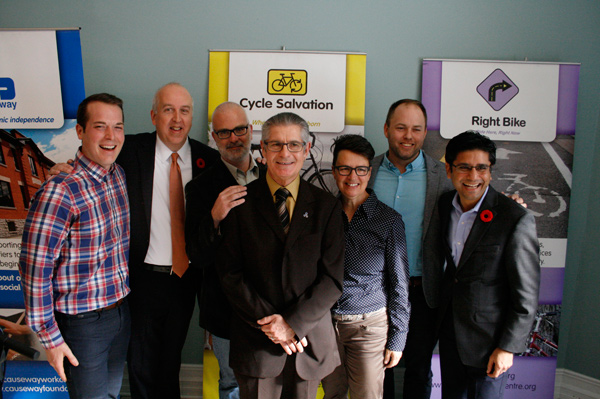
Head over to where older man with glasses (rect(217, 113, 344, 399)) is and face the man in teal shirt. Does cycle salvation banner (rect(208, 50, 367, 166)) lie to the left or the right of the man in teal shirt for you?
left

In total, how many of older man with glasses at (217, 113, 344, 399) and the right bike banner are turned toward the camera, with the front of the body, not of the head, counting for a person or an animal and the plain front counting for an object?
2

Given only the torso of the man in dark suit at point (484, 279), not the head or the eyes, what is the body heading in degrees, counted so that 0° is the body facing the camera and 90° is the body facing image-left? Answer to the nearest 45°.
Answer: approximately 45°

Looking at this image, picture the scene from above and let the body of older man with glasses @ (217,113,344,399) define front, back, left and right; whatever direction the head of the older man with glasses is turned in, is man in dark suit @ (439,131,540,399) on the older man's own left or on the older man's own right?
on the older man's own left

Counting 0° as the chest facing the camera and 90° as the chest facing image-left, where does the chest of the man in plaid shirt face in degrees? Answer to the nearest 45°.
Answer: approximately 315°
